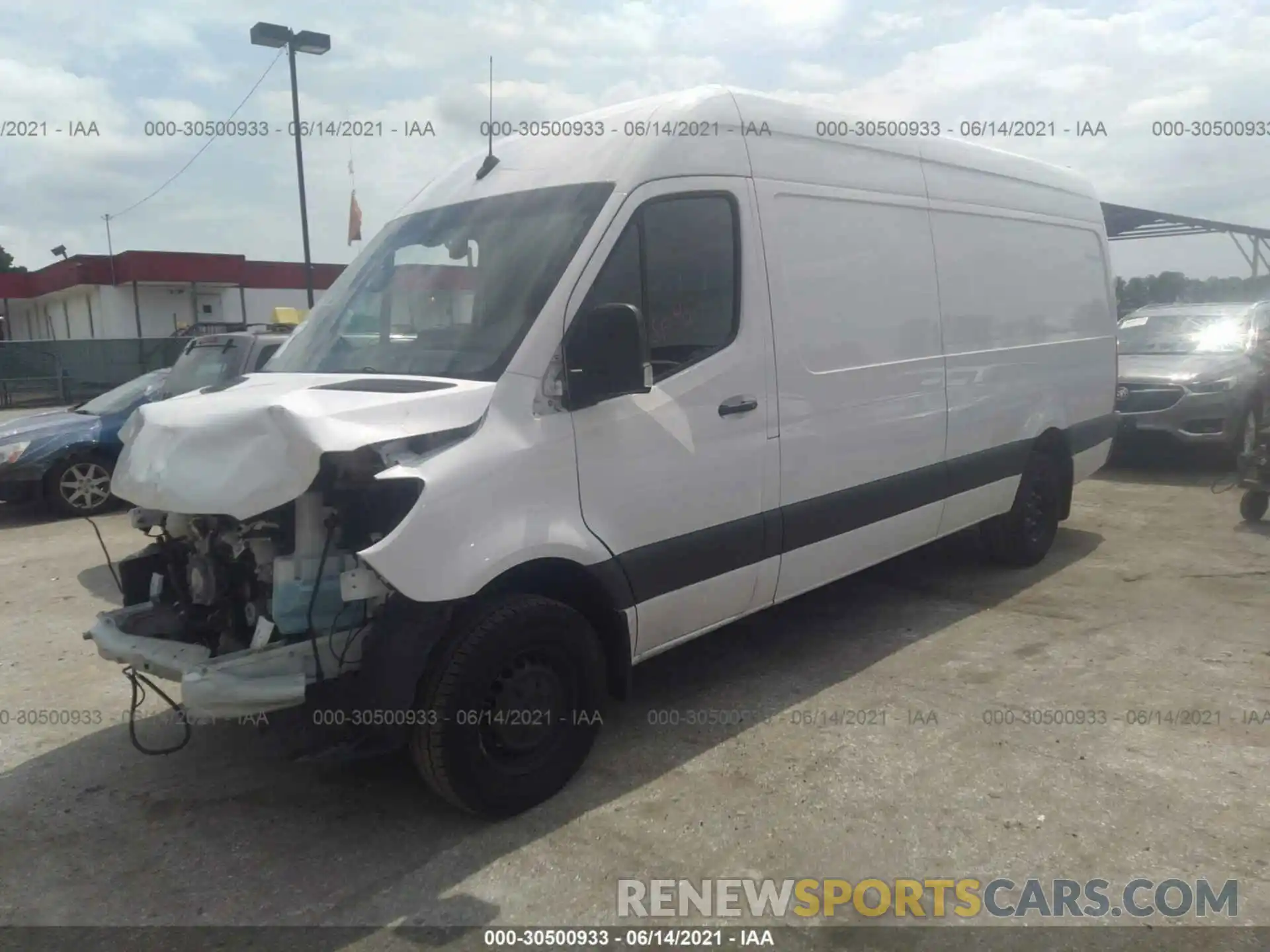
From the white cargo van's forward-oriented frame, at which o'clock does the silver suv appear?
The silver suv is roughly at 6 o'clock from the white cargo van.

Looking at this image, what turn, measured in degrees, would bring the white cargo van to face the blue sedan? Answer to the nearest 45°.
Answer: approximately 90° to its right

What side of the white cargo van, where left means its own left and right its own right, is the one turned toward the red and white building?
right

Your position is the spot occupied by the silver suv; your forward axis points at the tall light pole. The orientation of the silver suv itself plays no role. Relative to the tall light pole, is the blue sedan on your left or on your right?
left

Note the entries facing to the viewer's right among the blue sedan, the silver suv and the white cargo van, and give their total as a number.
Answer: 0

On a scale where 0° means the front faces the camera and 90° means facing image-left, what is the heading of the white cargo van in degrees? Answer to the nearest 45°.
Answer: approximately 45°

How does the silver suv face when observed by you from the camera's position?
facing the viewer and to the left of the viewer

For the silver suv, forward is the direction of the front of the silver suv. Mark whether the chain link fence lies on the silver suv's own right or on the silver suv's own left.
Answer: on the silver suv's own right

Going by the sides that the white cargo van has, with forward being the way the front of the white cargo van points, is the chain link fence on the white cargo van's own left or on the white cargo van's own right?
on the white cargo van's own right

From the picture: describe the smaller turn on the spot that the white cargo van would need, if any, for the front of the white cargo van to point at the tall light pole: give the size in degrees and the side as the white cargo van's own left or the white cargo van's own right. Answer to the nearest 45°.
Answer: approximately 135° to the white cargo van's own right
